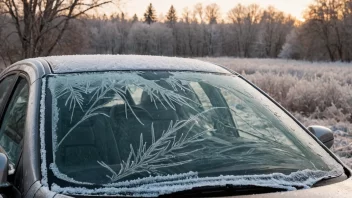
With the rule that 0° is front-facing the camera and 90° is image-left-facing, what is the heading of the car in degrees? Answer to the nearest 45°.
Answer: approximately 315°

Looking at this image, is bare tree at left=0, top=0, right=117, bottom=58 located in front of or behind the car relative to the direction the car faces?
behind
